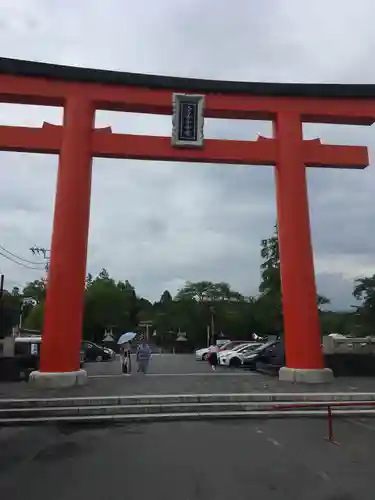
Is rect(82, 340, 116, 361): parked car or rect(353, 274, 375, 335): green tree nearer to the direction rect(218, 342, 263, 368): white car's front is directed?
the parked car

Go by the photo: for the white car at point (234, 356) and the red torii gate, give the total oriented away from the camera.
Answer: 0

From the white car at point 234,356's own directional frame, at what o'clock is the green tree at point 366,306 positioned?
The green tree is roughly at 6 o'clock from the white car.

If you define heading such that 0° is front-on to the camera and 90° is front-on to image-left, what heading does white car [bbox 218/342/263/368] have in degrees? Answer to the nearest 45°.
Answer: approximately 45°

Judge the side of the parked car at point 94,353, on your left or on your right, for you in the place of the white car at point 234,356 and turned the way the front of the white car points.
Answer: on your right

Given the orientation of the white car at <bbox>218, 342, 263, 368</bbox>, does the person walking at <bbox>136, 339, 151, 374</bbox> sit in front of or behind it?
in front

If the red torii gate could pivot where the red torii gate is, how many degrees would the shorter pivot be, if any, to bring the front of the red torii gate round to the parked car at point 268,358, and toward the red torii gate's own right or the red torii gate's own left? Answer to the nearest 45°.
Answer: approximately 135° to the red torii gate's own left

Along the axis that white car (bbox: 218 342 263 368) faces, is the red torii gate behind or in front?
in front
